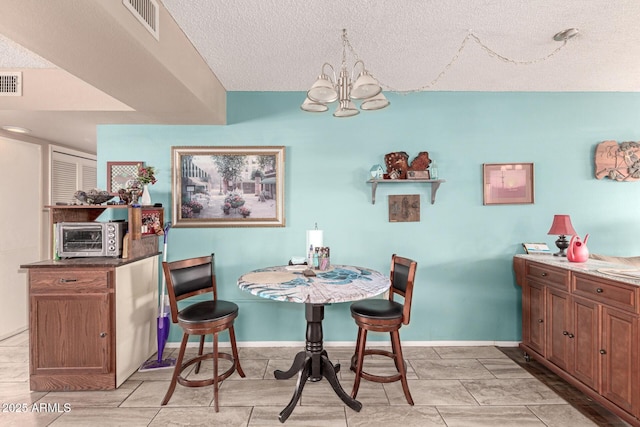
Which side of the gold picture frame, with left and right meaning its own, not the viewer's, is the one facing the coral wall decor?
left

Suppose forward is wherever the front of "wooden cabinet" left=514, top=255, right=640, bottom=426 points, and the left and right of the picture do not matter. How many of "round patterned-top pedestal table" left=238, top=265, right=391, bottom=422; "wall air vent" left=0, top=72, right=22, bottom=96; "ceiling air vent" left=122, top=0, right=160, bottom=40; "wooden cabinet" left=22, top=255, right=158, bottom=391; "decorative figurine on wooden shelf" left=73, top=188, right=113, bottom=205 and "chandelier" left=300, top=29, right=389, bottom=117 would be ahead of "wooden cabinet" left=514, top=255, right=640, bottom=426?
6

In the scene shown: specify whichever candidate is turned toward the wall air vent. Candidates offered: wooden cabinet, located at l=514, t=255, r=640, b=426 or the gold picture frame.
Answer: the wooden cabinet

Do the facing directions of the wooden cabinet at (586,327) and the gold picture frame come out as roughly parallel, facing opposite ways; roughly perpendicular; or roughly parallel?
roughly perpendicular

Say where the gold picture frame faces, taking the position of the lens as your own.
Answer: facing the viewer

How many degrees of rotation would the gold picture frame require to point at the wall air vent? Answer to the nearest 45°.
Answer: approximately 90° to its right

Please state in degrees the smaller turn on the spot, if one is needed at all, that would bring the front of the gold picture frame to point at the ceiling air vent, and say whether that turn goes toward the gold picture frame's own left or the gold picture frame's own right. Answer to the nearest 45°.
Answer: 0° — it already faces it

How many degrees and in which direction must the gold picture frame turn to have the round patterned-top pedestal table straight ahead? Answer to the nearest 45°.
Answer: approximately 45° to its left

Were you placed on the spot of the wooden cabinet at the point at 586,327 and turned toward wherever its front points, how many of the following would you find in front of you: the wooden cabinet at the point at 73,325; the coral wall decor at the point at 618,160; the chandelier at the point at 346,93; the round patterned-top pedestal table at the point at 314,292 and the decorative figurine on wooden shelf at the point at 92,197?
4

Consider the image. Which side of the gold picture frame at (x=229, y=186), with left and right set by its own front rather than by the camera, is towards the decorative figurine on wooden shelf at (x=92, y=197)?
right

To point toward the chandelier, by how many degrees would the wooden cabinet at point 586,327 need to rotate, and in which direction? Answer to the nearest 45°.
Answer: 0° — it already faces it

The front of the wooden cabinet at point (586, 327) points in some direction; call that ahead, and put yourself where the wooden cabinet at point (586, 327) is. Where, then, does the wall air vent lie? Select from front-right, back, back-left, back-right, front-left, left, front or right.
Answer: front

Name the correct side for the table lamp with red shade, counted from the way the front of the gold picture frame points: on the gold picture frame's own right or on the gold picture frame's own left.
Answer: on the gold picture frame's own left

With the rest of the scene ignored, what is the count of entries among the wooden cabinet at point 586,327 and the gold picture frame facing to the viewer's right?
0

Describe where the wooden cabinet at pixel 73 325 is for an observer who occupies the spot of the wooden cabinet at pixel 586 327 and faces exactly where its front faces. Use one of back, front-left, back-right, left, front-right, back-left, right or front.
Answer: front

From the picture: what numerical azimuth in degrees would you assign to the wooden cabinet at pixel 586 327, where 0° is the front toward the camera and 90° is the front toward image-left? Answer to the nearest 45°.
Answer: approximately 45°

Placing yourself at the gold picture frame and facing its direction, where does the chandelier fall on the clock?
The chandelier is roughly at 11 o'clock from the gold picture frame.
